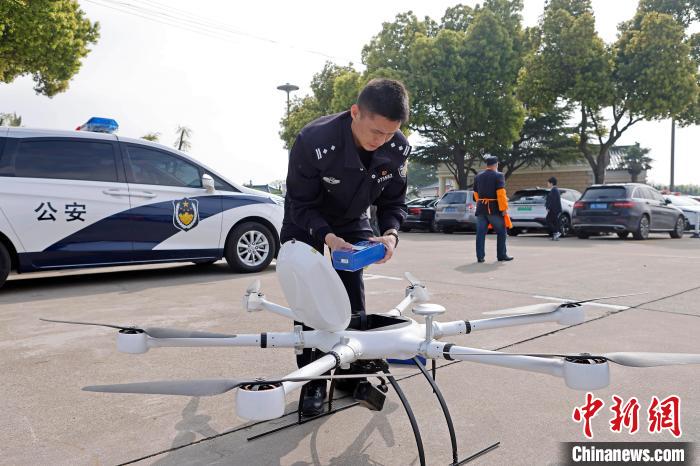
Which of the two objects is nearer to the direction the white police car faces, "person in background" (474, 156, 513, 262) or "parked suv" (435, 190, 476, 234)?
the person in background

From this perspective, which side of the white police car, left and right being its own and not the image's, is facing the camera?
right

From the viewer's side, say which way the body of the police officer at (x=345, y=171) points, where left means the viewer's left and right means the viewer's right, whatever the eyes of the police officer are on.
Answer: facing the viewer and to the right of the viewer

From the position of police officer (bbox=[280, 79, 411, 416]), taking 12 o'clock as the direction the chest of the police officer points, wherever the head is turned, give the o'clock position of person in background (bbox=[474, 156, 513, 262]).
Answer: The person in background is roughly at 8 o'clock from the police officer.

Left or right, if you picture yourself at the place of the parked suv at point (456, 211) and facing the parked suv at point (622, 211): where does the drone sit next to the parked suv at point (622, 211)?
right
